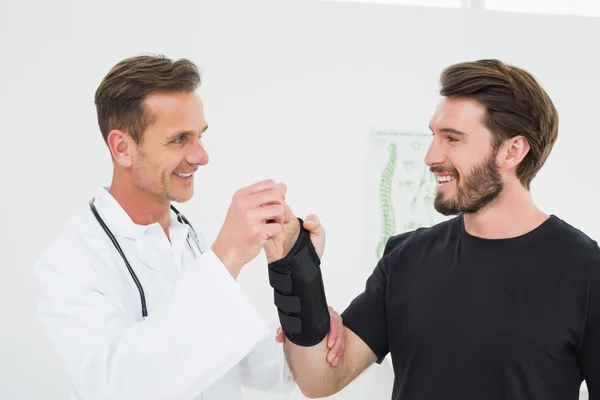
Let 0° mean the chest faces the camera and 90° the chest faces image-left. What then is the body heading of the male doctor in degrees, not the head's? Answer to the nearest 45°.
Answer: approximately 315°

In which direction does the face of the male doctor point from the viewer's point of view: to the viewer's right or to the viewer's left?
to the viewer's right
